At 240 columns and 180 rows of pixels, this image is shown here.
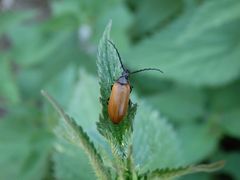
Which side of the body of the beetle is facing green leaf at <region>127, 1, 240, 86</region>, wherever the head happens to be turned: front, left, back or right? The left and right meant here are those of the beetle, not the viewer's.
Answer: front

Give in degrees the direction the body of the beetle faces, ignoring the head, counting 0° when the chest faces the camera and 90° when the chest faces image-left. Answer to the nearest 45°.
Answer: approximately 180°
